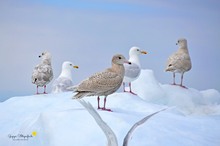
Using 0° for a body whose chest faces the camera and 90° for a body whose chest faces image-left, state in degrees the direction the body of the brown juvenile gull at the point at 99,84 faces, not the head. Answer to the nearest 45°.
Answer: approximately 270°

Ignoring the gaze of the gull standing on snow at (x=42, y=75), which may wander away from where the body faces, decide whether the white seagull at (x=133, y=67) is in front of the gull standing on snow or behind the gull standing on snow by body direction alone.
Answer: in front

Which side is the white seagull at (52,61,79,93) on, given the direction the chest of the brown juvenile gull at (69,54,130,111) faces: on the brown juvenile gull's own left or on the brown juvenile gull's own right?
on the brown juvenile gull's own left

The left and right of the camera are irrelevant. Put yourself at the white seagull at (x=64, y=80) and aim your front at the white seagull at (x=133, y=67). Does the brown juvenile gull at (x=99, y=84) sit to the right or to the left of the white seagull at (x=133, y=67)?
right

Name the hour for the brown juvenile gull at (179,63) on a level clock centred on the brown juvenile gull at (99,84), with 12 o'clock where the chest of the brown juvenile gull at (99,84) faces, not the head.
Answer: the brown juvenile gull at (179,63) is roughly at 10 o'clock from the brown juvenile gull at (99,84).

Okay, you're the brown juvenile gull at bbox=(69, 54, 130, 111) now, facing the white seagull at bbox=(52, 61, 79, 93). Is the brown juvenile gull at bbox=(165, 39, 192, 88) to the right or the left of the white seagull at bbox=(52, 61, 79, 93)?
right

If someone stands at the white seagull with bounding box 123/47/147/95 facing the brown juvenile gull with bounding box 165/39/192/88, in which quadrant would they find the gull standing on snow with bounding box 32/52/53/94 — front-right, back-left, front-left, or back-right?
back-left

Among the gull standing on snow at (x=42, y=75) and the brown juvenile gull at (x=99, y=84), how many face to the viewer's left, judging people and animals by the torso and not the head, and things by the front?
0
